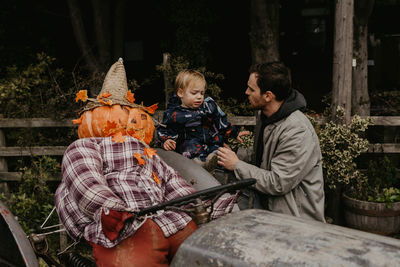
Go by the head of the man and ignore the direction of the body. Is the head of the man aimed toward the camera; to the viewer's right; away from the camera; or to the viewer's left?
to the viewer's left

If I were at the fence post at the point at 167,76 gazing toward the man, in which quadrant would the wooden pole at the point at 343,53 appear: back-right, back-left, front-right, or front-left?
front-left

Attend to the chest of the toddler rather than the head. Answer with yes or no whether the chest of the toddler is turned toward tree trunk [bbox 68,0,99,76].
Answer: no

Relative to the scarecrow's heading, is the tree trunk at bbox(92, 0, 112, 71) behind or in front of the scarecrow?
behind

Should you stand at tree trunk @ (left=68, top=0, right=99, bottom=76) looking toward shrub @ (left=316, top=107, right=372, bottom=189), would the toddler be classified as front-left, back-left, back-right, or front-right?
front-right

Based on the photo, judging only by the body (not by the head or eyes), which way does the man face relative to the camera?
to the viewer's left

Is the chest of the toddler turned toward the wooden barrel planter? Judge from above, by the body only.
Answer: no

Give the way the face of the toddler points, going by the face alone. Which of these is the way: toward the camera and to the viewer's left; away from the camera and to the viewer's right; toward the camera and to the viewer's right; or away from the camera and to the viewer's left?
toward the camera and to the viewer's right

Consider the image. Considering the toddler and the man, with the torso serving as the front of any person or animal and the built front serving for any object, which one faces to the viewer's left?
the man

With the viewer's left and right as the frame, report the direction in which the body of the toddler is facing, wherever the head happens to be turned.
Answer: facing the viewer and to the right of the viewer

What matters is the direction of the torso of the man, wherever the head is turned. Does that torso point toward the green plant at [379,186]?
no

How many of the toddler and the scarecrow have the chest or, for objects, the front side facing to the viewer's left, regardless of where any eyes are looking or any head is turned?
0

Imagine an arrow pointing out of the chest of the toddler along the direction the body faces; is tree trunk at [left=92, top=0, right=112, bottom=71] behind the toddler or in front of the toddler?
behind

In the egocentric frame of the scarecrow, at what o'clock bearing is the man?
The man is roughly at 10 o'clock from the scarecrow.

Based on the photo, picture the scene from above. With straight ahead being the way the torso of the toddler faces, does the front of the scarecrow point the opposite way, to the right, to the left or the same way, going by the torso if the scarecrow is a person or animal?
the same way

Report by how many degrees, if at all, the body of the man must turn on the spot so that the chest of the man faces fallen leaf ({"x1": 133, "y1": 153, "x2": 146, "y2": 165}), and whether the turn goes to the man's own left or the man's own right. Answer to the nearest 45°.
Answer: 0° — they already face it

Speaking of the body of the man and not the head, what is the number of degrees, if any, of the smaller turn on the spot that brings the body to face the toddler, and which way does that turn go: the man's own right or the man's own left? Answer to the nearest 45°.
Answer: approximately 45° to the man's own right

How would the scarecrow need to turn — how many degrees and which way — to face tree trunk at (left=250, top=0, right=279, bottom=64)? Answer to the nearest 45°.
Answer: approximately 90° to its left
